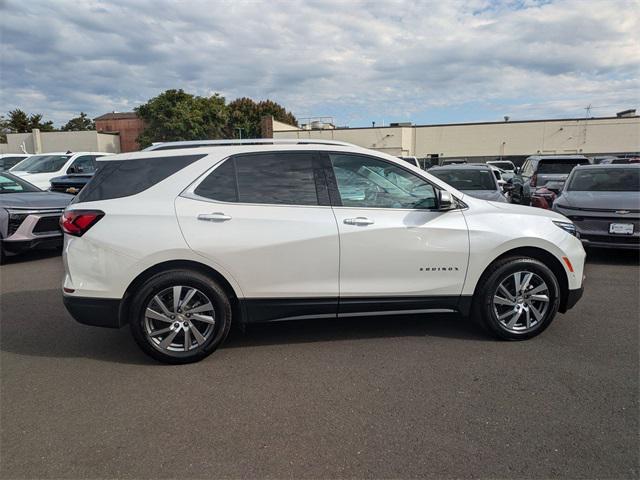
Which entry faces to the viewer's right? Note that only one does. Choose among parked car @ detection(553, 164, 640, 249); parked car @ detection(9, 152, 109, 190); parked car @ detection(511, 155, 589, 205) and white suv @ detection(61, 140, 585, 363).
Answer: the white suv

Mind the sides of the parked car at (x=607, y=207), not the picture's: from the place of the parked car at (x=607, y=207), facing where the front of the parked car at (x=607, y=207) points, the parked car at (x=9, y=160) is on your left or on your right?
on your right

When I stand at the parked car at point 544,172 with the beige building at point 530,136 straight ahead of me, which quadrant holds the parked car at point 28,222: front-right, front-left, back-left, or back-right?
back-left

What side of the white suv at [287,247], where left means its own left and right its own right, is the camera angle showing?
right

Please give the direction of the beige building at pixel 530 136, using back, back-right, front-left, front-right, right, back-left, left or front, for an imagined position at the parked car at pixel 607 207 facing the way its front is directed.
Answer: back

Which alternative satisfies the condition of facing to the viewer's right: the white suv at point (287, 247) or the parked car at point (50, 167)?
the white suv

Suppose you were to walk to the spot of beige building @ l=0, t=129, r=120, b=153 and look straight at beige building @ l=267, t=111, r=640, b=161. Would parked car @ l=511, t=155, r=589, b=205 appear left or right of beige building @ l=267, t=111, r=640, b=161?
right

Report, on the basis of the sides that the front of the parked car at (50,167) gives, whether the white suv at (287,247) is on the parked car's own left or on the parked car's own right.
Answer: on the parked car's own left

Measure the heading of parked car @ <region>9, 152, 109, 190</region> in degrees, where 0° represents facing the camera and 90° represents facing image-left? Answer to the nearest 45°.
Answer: approximately 45°

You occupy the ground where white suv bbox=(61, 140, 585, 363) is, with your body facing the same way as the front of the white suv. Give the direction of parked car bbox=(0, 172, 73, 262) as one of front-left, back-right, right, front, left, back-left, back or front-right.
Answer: back-left

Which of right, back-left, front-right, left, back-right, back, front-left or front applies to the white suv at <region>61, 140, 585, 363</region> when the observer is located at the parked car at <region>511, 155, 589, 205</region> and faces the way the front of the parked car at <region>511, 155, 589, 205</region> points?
back-left

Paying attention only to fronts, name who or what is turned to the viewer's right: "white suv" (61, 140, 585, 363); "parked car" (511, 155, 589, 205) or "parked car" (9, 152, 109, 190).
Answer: the white suv

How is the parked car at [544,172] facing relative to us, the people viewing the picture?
facing away from the viewer and to the left of the viewer

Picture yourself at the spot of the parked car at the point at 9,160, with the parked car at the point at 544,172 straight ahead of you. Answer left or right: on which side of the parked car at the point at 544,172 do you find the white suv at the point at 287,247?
right

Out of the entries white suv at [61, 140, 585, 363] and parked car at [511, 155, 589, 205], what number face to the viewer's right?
1

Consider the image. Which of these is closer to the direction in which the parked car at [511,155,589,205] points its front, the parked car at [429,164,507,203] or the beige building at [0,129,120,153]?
the beige building
